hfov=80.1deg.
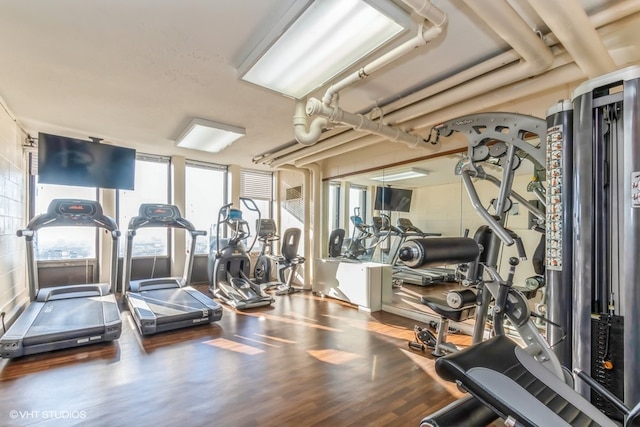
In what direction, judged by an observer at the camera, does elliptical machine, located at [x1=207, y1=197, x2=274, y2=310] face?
facing away from the viewer and to the left of the viewer

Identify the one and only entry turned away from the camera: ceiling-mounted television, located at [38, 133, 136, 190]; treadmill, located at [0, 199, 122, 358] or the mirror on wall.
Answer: the treadmill

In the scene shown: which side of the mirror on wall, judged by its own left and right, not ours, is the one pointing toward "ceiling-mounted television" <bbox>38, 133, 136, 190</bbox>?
front

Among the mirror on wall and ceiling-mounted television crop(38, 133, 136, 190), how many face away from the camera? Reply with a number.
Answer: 0

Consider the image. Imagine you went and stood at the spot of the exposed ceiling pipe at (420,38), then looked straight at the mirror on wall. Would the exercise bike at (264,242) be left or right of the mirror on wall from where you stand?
left

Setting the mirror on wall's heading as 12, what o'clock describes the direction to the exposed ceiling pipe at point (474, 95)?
The exposed ceiling pipe is roughly at 10 o'clock from the mirror on wall.

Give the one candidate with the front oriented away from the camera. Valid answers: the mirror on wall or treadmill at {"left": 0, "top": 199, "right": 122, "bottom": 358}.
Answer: the treadmill

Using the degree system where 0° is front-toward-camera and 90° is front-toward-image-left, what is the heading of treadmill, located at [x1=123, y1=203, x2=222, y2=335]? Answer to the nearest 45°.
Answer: approximately 135°

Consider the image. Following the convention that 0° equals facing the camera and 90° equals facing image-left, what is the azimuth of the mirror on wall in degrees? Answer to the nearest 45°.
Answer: approximately 45°

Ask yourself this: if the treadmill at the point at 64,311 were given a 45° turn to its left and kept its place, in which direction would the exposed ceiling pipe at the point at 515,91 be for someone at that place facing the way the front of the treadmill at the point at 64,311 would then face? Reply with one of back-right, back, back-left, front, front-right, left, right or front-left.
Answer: back

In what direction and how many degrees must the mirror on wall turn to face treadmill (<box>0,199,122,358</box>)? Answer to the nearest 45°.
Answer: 0° — it already faces it

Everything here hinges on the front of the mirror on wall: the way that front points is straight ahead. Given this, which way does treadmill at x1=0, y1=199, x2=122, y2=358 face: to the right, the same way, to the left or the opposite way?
to the right

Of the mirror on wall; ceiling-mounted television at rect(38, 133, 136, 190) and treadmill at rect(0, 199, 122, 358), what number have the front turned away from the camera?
1

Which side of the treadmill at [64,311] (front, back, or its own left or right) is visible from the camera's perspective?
back

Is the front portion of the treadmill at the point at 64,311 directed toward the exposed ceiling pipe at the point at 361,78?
no

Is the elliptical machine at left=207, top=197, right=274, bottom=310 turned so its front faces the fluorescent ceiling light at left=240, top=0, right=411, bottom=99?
no
